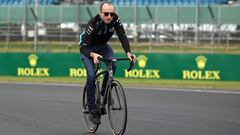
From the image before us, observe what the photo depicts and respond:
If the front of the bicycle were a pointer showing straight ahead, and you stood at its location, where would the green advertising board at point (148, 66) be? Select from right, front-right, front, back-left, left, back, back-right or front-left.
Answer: back-left

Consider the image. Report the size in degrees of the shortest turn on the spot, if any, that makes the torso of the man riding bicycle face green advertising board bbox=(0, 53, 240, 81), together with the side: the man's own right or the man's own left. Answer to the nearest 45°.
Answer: approximately 135° to the man's own left

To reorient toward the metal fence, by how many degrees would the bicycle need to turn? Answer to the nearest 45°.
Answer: approximately 135° to its left

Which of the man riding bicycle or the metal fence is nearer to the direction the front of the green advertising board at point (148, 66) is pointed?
the man riding bicycle

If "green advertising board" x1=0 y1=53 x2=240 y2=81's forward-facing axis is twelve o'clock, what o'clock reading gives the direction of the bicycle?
The bicycle is roughly at 12 o'clock from the green advertising board.

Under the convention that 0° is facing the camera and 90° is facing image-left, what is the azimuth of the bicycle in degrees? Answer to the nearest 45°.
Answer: approximately 315°

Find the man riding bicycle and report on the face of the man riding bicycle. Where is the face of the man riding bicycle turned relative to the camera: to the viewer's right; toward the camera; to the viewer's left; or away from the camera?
toward the camera

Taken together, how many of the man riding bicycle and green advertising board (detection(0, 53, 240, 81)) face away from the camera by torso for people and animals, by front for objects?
0

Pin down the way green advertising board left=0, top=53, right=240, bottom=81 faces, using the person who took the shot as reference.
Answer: facing the viewer

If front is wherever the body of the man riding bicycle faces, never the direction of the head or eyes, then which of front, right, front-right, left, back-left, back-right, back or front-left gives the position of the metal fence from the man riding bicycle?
back-left

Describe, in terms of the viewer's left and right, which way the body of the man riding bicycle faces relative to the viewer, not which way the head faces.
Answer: facing the viewer and to the right of the viewer

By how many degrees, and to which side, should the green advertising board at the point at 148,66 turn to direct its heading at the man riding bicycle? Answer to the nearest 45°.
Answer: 0° — it already faces them

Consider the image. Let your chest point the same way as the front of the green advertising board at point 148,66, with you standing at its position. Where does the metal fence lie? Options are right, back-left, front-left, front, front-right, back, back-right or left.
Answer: back
